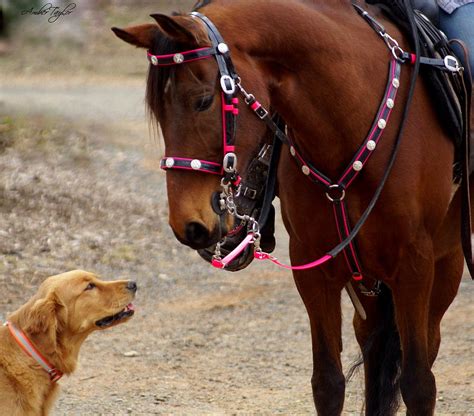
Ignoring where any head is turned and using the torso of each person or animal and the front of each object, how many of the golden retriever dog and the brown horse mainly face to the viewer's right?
1

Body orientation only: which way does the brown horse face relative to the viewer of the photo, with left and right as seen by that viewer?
facing the viewer and to the left of the viewer

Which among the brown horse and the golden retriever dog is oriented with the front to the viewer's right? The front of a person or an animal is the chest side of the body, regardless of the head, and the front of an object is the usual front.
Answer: the golden retriever dog

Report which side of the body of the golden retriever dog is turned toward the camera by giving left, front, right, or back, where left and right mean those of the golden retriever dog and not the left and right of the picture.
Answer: right
